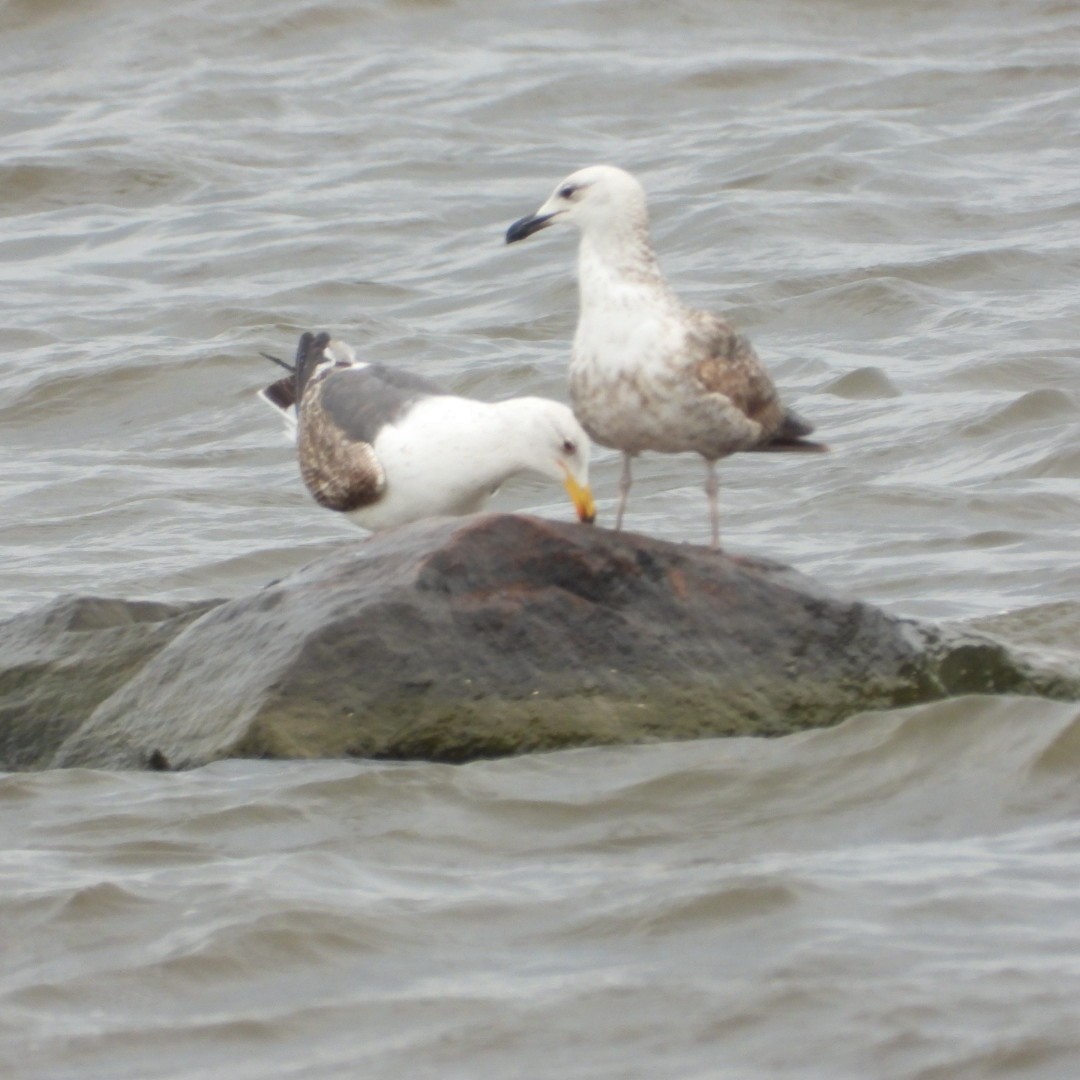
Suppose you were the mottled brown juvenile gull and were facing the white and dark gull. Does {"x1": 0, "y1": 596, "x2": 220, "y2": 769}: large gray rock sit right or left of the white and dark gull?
left

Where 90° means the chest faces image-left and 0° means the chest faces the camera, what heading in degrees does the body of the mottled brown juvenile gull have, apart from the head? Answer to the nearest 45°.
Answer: approximately 45°
